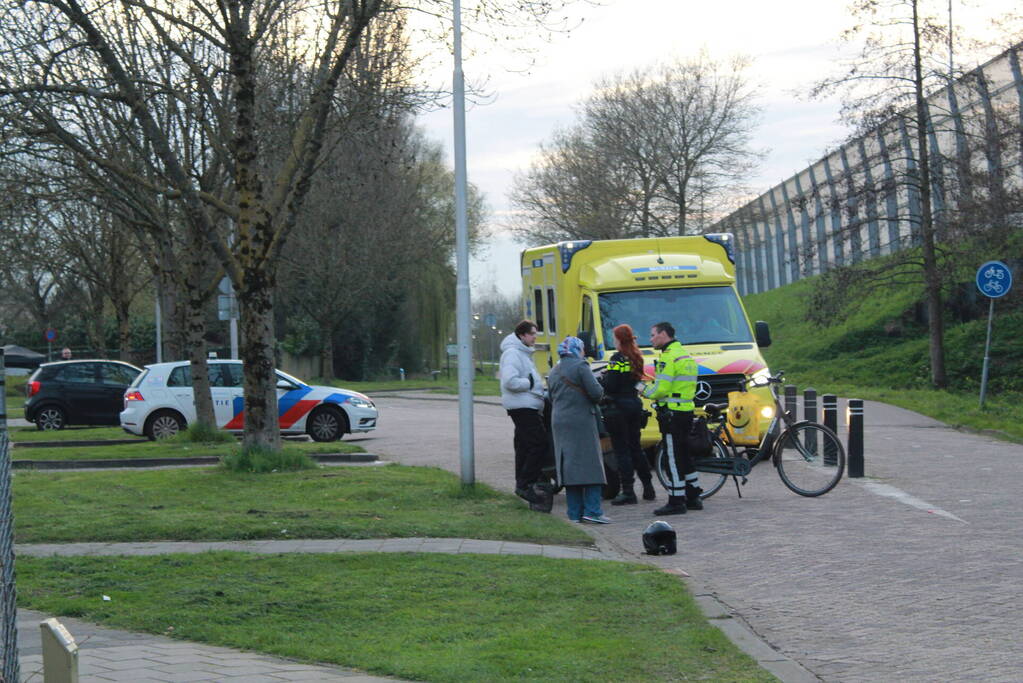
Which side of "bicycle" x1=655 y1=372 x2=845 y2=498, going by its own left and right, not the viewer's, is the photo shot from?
right

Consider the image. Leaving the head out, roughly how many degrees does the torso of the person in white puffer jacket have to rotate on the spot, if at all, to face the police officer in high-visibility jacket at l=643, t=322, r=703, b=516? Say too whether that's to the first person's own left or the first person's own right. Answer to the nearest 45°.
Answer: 0° — they already face them

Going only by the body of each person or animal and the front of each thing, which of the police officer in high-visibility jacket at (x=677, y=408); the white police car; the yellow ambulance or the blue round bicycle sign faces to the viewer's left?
the police officer in high-visibility jacket

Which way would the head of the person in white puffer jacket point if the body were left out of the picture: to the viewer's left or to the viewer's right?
to the viewer's right

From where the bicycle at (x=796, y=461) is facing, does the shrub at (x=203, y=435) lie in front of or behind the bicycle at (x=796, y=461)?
behind

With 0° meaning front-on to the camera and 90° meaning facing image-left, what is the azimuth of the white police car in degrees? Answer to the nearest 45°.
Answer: approximately 270°

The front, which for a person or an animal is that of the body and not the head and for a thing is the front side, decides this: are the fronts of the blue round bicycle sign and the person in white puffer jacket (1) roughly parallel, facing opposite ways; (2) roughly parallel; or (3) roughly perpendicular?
roughly perpendicular

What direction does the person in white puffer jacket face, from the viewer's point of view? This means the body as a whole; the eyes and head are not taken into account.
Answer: to the viewer's right

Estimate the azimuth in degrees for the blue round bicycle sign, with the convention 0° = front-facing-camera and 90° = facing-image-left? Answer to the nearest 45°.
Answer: approximately 0°

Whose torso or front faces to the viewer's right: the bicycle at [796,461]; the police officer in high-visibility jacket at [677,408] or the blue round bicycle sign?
the bicycle

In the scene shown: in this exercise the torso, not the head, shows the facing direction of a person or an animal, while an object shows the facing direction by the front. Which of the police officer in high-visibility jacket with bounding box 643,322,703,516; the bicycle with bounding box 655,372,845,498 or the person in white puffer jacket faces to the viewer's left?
the police officer in high-visibility jacket
